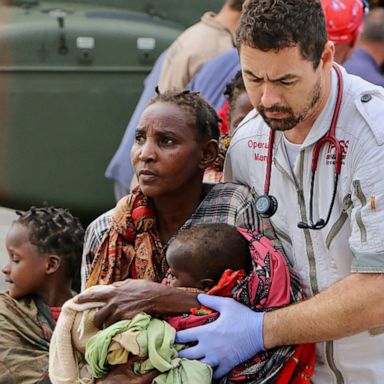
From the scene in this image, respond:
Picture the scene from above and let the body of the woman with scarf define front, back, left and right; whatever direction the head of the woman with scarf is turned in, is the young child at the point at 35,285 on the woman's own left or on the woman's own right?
on the woman's own right

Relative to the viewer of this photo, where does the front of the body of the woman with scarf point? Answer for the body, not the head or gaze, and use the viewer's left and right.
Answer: facing the viewer and to the left of the viewer

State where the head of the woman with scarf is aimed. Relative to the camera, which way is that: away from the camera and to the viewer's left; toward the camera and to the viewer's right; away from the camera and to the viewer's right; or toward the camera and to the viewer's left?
toward the camera and to the viewer's left

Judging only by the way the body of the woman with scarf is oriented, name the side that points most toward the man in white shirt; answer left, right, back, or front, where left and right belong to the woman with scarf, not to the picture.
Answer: left

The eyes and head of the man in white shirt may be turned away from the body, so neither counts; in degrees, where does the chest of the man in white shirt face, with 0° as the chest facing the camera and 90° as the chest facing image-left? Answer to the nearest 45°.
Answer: approximately 45°

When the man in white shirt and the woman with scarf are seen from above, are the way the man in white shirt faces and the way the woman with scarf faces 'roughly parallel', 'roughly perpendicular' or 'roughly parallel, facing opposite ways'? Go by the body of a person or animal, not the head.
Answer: roughly parallel

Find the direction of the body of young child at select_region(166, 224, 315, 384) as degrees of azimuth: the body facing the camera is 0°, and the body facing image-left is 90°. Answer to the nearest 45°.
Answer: approximately 90°
